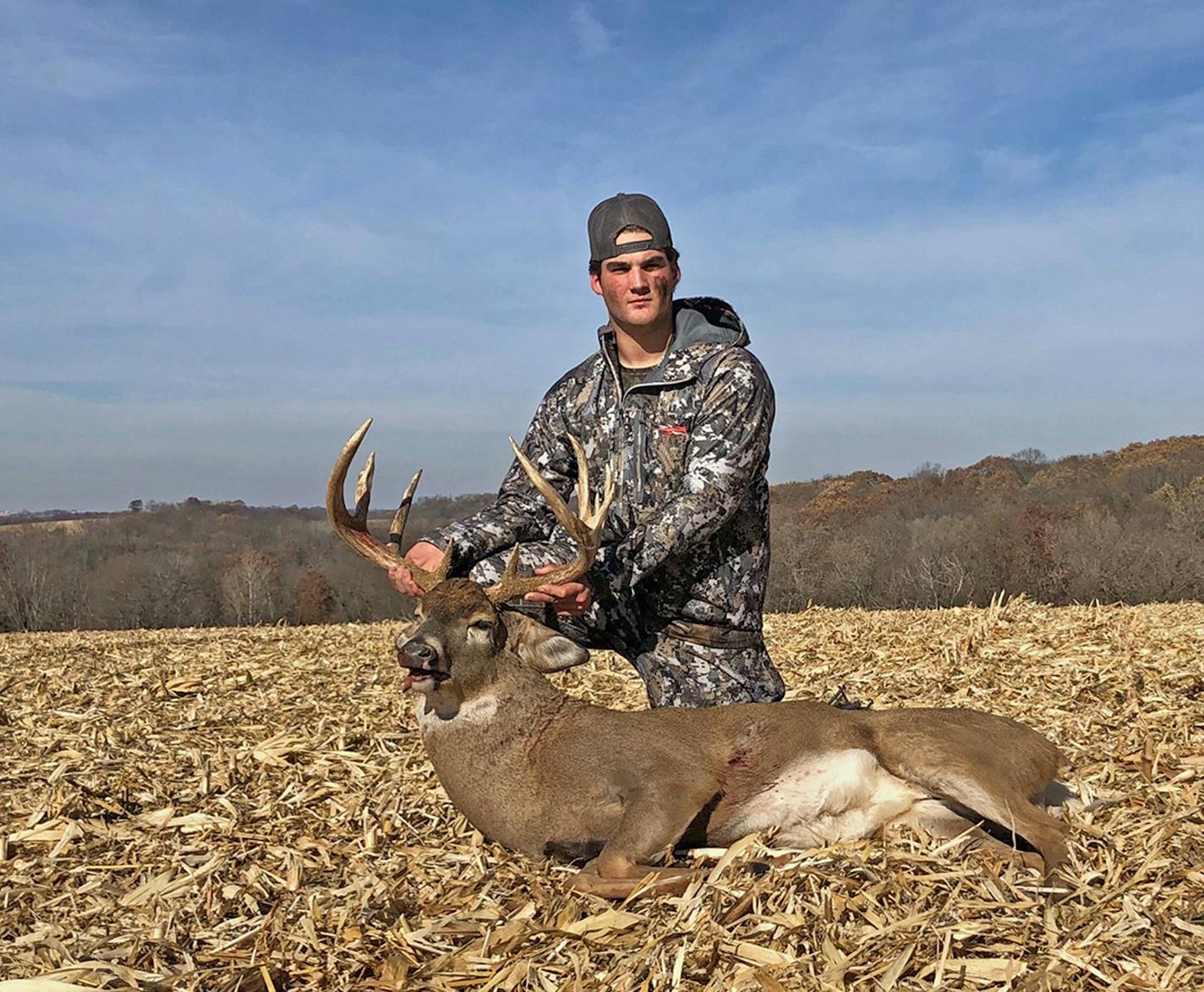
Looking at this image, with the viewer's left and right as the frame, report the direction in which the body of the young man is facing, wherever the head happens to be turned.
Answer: facing the viewer and to the left of the viewer
